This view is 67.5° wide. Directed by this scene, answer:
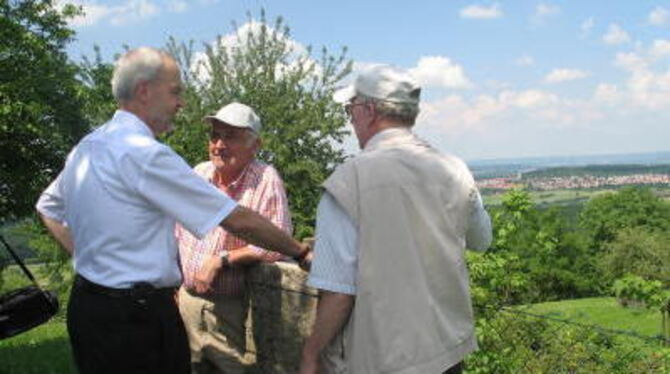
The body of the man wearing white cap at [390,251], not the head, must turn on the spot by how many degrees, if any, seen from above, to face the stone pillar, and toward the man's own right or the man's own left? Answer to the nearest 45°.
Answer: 0° — they already face it

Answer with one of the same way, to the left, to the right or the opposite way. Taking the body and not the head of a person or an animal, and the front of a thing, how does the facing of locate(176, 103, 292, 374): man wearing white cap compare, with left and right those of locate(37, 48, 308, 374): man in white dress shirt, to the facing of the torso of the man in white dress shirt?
the opposite way

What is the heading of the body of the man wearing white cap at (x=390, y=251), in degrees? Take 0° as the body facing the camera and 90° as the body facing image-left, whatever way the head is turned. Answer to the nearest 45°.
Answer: approximately 135°

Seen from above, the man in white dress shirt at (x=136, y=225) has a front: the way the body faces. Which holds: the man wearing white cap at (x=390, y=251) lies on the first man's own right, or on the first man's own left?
on the first man's own right

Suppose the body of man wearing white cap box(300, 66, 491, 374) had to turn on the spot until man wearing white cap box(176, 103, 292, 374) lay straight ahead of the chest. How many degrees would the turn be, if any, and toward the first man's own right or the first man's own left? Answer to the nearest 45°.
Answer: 0° — they already face them

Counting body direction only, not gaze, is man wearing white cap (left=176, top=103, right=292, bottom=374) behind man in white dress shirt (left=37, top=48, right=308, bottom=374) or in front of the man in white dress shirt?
in front

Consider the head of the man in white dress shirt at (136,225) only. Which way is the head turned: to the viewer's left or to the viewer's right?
to the viewer's right

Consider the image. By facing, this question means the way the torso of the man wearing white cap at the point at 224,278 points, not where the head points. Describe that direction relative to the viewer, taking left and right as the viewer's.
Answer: facing the viewer and to the left of the viewer

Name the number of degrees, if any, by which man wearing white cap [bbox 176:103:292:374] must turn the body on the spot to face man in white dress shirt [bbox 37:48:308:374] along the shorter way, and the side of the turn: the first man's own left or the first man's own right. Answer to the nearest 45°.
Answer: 0° — they already face them

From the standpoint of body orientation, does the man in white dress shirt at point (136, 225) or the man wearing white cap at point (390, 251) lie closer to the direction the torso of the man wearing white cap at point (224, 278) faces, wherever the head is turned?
the man in white dress shirt

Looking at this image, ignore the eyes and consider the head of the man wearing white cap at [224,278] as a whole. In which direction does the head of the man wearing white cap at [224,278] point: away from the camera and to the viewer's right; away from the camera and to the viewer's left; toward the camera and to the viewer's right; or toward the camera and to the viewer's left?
toward the camera and to the viewer's left
